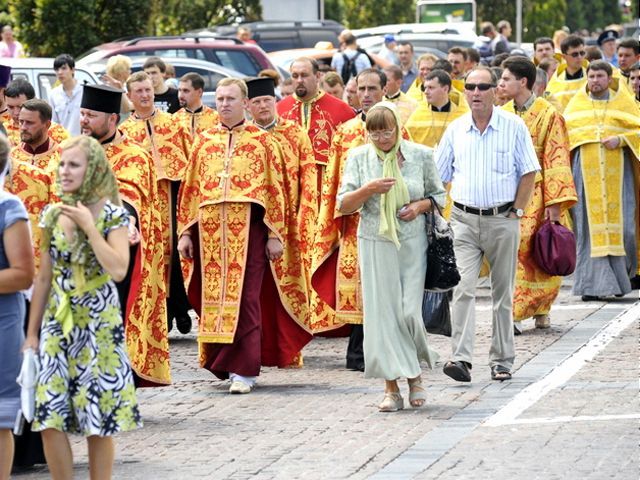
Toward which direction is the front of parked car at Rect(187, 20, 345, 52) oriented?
to the viewer's left

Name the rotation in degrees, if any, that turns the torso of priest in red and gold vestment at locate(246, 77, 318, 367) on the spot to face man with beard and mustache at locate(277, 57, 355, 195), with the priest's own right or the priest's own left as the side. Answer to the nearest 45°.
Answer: approximately 135° to the priest's own right

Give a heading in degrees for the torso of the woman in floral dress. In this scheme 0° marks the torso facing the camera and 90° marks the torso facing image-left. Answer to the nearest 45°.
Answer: approximately 45°

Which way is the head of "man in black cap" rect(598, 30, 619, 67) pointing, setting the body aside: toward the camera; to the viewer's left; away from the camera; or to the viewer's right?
toward the camera

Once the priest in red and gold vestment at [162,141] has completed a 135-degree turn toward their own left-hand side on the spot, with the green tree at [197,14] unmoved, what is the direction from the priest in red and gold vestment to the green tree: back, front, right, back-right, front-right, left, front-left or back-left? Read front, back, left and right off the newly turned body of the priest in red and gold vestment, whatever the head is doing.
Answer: front-left

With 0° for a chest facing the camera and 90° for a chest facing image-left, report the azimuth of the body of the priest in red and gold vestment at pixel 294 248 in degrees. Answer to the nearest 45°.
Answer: approximately 45°

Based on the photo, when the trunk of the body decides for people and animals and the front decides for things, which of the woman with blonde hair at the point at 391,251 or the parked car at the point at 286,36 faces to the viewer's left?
the parked car

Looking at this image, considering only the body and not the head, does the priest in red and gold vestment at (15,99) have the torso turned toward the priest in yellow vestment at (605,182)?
no

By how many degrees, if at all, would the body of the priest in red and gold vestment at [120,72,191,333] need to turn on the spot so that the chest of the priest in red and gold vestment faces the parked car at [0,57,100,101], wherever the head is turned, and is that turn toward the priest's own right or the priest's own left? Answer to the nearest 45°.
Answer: approximately 180°

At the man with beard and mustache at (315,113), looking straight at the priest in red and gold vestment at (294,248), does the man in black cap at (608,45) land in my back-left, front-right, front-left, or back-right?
back-left

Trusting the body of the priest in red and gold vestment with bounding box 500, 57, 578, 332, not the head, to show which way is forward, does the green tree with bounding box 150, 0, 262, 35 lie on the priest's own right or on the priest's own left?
on the priest's own right

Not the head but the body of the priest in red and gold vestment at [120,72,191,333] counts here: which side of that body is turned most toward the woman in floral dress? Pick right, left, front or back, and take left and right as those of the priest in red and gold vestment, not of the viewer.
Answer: front

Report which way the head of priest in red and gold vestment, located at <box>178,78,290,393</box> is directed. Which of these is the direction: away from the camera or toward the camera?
toward the camera

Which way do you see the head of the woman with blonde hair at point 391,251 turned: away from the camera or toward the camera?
toward the camera

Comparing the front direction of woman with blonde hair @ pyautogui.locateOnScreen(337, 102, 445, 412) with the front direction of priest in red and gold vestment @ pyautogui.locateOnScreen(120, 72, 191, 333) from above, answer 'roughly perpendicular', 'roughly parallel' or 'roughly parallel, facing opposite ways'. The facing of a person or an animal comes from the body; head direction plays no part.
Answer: roughly parallel

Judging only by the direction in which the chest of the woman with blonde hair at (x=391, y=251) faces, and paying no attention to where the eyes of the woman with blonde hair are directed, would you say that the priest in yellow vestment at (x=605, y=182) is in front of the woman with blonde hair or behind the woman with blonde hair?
behind

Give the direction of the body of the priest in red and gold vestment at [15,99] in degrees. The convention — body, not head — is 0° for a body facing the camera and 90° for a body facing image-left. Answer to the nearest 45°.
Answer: approximately 45°
